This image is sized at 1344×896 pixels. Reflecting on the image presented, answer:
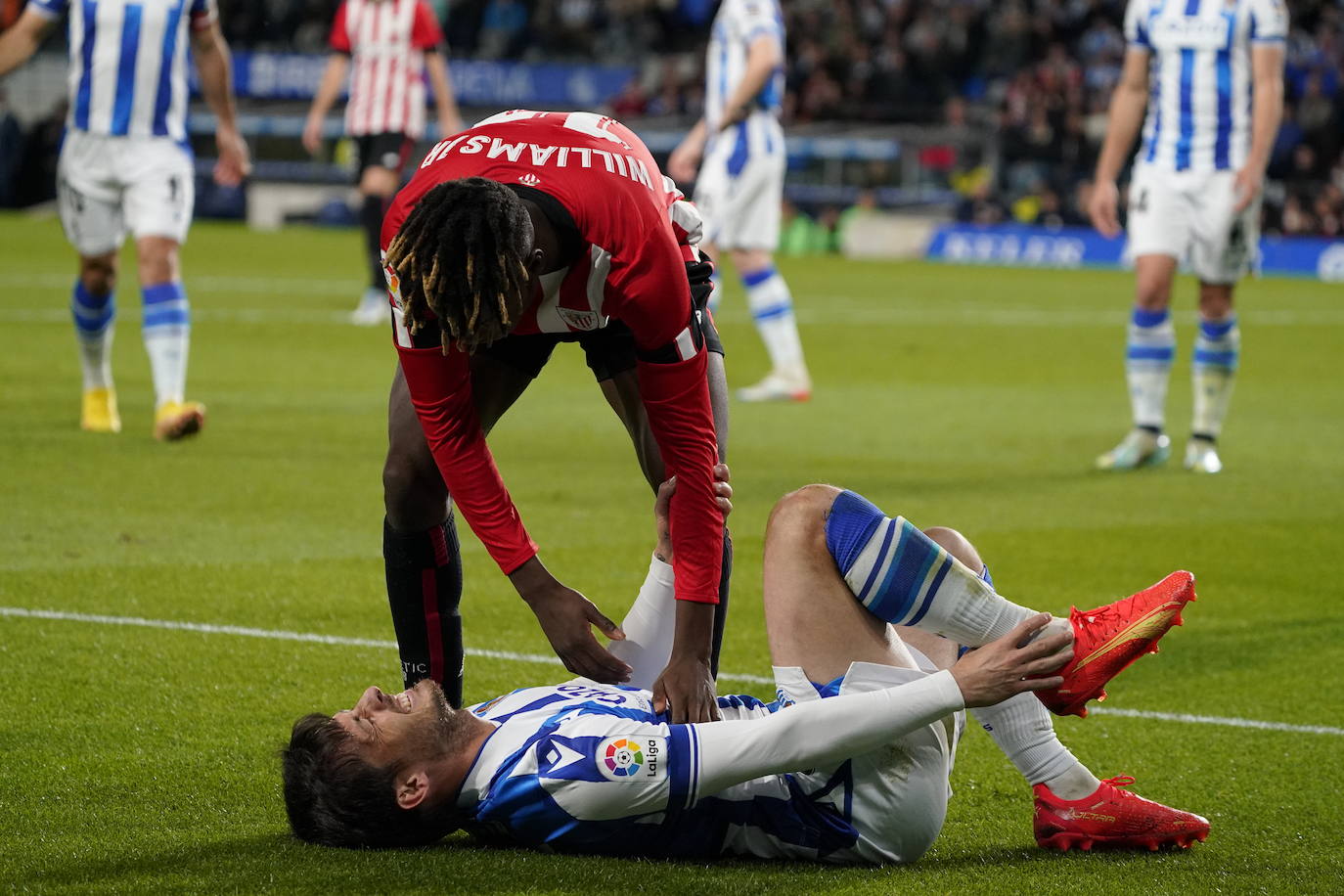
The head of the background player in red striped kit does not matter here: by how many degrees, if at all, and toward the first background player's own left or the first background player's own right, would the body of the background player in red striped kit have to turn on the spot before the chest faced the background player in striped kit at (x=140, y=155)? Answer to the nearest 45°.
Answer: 0° — they already face them

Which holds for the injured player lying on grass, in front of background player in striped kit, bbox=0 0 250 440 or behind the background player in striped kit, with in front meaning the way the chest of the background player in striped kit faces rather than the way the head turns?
in front

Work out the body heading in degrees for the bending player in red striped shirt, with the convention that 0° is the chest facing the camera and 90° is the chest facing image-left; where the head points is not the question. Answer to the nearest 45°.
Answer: approximately 0°

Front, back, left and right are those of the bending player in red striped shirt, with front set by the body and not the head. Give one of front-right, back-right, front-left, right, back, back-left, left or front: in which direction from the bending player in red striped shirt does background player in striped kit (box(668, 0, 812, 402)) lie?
back

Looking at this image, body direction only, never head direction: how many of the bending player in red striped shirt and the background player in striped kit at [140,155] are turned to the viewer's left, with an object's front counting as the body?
0
